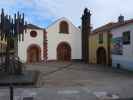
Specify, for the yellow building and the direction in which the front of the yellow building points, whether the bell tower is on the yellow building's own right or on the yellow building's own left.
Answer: on the yellow building's own right

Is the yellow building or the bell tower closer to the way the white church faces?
the yellow building

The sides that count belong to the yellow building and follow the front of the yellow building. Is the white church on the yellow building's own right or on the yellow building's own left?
on the yellow building's own right

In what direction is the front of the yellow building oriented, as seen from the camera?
facing the viewer and to the left of the viewer

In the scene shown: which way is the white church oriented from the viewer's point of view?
toward the camera

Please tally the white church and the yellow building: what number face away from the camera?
0

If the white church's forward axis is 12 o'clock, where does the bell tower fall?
The bell tower is roughly at 9 o'clock from the white church.
